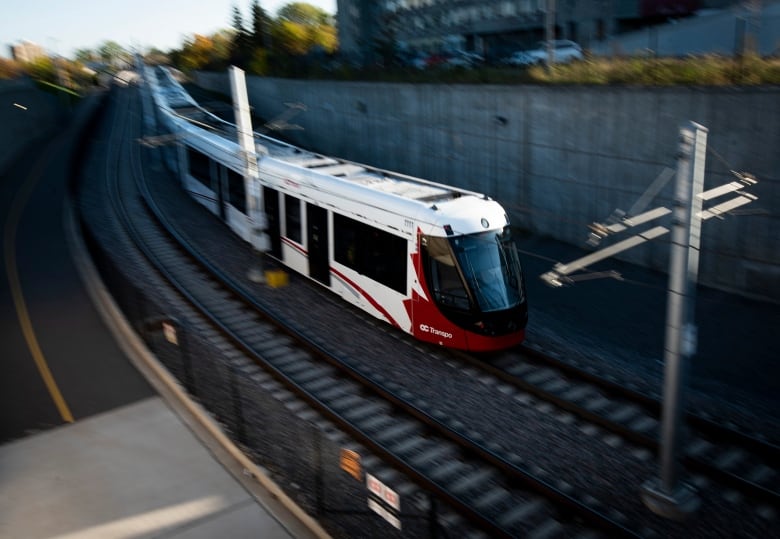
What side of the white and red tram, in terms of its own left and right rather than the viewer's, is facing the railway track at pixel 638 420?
front

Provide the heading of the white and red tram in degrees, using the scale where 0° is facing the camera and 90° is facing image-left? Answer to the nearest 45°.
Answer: approximately 315°

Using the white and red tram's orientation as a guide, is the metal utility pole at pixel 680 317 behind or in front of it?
in front

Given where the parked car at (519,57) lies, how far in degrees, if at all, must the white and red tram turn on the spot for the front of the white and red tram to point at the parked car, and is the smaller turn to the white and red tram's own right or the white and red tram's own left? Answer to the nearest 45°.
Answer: approximately 135° to the white and red tram's own left
